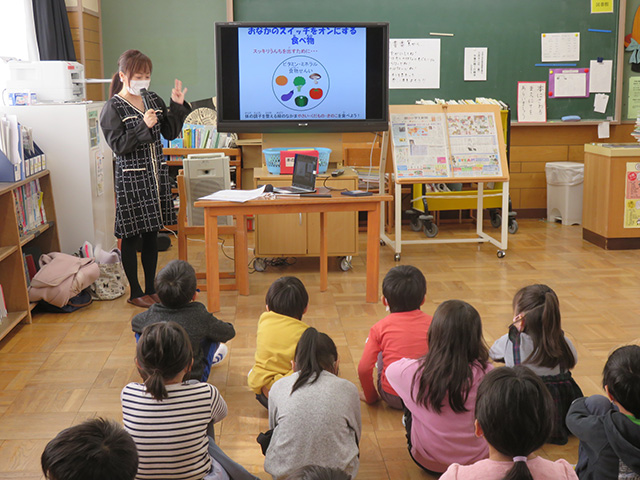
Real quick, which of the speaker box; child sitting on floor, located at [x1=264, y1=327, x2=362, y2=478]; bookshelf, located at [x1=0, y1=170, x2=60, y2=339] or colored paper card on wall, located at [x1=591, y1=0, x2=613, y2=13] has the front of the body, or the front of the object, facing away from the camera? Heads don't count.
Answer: the child sitting on floor

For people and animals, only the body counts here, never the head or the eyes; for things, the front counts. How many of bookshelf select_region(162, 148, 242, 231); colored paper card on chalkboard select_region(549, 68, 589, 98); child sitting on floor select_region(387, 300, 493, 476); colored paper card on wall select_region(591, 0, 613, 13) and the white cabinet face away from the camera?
1

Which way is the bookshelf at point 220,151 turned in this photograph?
toward the camera

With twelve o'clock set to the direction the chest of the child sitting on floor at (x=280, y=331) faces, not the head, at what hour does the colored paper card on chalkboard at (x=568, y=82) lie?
The colored paper card on chalkboard is roughly at 1 o'clock from the child sitting on floor.

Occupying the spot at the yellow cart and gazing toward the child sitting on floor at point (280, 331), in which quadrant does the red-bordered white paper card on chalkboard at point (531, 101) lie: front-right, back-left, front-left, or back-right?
back-left

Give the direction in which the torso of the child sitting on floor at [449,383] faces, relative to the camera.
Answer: away from the camera

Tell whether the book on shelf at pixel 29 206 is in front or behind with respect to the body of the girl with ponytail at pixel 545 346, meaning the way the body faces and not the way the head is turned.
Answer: in front

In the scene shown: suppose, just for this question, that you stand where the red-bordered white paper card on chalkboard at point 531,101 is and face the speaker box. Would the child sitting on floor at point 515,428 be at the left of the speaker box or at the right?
left

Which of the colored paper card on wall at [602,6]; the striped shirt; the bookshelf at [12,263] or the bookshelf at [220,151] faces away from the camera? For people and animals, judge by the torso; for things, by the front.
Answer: the striped shirt

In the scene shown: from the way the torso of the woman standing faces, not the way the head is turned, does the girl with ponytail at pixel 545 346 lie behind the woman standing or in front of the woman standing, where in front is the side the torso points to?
in front

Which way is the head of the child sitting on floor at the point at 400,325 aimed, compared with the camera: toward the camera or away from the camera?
away from the camera

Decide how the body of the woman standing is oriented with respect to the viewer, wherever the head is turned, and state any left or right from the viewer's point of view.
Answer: facing the viewer and to the right of the viewer

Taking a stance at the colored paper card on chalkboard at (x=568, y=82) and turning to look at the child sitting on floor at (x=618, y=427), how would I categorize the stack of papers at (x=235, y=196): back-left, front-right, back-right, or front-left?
front-right

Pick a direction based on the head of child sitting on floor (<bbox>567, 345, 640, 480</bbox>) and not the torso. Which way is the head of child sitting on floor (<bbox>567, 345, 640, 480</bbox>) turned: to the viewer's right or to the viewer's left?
to the viewer's left

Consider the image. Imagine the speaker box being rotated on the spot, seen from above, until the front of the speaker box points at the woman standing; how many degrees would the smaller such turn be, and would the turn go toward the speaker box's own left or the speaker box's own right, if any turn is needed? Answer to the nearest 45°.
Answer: approximately 45° to the speaker box's own right

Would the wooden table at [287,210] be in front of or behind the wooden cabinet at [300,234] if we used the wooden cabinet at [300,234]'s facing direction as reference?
in front

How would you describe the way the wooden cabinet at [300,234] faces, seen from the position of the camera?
facing the viewer

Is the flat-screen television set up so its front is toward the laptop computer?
yes

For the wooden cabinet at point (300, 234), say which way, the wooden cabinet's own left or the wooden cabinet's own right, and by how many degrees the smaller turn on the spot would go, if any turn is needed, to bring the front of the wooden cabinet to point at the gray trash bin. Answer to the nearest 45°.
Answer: approximately 135° to the wooden cabinet's own left
